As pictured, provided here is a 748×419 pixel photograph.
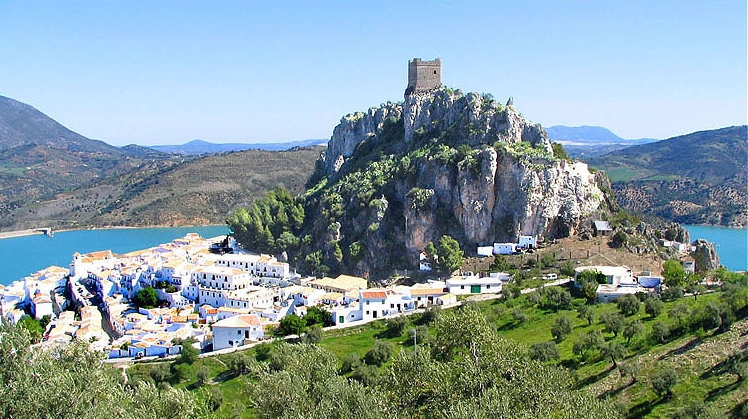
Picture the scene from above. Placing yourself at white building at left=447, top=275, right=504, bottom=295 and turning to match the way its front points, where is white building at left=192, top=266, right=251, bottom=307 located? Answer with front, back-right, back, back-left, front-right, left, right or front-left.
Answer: right

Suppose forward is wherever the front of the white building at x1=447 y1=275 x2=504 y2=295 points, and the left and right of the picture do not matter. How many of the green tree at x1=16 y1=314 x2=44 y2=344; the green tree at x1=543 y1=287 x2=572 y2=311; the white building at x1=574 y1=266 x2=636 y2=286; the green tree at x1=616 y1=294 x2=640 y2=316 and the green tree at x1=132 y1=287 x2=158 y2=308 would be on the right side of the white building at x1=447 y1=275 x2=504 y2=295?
2

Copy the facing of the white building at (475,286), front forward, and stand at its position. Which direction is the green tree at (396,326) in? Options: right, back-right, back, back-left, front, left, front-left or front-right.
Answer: front-right

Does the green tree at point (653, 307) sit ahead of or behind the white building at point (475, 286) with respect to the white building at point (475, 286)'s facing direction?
ahead

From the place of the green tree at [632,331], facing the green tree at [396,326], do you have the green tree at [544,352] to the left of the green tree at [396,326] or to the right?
left

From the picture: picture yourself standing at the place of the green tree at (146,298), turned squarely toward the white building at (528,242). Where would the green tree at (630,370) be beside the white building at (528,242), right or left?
right

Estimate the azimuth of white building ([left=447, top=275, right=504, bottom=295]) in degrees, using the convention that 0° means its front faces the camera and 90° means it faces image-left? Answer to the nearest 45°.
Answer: approximately 0°

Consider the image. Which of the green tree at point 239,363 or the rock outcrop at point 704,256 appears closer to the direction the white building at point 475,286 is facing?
the green tree

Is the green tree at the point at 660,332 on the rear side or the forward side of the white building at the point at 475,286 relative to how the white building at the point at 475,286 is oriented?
on the forward side

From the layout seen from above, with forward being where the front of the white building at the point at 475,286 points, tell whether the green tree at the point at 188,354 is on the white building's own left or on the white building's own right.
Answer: on the white building's own right

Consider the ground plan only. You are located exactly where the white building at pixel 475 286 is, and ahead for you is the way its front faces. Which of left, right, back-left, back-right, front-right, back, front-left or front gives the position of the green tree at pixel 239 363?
front-right

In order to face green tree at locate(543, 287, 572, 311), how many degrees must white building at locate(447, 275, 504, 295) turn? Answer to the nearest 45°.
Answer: approximately 45° to its left

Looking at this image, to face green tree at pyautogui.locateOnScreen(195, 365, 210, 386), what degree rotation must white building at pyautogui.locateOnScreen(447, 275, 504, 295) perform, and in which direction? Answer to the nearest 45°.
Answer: approximately 45° to its right

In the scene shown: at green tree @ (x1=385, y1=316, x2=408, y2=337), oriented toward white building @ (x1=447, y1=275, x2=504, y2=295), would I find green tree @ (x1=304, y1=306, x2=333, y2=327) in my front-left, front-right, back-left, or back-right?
back-left

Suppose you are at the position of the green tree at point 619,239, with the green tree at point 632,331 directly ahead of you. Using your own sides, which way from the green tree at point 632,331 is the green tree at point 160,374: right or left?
right

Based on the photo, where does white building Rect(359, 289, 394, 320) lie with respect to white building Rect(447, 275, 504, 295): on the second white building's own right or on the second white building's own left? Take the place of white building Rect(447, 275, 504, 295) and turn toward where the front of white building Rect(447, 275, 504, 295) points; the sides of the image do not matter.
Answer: on the second white building's own right

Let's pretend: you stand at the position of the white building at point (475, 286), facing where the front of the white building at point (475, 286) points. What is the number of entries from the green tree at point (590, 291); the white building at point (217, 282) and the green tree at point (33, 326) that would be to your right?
2

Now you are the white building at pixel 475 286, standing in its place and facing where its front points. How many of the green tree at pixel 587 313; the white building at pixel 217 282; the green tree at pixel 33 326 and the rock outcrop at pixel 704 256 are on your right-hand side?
2

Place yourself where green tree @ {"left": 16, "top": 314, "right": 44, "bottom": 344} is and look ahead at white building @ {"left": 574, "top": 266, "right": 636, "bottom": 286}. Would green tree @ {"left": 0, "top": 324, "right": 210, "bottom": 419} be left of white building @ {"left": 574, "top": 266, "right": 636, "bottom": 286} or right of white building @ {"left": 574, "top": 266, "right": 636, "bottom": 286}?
right
